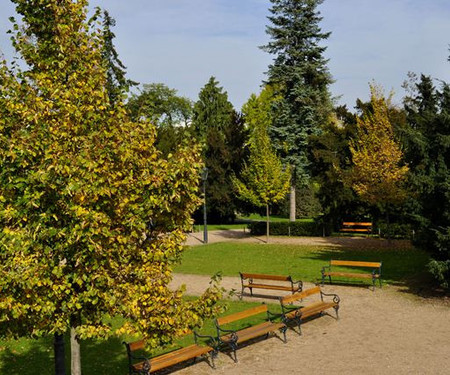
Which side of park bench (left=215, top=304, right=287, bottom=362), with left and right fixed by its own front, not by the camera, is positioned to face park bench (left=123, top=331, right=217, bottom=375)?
right

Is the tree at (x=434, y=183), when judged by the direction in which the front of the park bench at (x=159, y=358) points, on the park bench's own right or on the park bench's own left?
on the park bench's own left

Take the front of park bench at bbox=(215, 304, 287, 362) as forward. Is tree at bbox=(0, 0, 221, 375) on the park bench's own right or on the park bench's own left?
on the park bench's own right

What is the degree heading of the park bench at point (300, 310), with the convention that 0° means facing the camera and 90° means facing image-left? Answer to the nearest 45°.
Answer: approximately 315°

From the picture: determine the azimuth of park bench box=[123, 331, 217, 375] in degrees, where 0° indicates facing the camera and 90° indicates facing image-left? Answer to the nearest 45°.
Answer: approximately 315°

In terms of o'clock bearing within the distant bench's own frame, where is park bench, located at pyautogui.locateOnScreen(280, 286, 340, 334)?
The park bench is roughly at 12 o'clock from the distant bench.

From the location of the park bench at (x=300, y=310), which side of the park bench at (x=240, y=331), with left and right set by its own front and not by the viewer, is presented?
left
